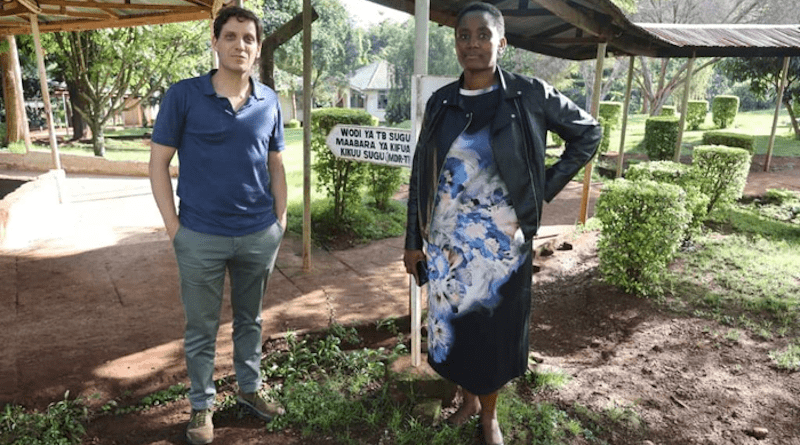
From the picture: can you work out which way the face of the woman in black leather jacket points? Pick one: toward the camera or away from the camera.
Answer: toward the camera

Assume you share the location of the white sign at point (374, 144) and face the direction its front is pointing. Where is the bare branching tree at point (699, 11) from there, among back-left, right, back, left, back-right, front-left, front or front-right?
back-left

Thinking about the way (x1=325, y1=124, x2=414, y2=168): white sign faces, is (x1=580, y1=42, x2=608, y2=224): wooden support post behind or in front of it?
behind

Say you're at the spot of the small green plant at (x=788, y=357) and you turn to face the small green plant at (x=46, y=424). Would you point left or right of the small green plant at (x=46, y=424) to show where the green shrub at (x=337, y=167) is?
right

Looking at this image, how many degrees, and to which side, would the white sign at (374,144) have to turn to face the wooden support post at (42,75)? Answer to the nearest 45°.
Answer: approximately 135° to its right

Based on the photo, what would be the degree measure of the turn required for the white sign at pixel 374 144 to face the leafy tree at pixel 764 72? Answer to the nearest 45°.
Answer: approximately 135° to its left

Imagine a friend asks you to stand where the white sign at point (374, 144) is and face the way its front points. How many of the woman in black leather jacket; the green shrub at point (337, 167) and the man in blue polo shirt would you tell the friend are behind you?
1

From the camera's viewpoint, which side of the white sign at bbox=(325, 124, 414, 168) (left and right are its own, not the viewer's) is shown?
front

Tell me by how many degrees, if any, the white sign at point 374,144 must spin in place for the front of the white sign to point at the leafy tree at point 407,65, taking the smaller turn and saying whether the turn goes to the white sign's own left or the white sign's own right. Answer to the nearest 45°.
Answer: approximately 180°

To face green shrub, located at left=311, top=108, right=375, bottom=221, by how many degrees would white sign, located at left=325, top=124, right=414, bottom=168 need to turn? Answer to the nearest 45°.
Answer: approximately 180°

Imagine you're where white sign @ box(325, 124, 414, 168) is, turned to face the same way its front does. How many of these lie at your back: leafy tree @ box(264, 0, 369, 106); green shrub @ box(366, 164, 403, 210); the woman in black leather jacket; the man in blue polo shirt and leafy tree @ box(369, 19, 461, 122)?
3

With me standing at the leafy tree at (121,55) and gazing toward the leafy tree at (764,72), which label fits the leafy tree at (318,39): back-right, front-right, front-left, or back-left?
front-left

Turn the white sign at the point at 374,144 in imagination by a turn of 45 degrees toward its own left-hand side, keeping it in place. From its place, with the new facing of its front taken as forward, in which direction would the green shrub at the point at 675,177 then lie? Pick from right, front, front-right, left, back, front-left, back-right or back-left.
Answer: left

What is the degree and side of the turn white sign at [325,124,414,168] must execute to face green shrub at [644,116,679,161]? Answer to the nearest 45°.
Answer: approximately 135° to its left

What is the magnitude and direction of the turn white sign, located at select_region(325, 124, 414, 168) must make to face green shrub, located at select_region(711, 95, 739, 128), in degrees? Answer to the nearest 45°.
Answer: approximately 135° to its left

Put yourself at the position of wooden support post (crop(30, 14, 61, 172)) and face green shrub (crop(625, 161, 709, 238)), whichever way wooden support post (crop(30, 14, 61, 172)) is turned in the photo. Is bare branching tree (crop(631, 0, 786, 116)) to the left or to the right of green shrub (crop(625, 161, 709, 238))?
left

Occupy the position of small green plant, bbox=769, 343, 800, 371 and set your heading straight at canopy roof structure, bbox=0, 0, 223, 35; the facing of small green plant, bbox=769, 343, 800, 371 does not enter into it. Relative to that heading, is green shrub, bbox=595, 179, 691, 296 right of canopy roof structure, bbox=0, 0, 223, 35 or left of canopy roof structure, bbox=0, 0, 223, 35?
right

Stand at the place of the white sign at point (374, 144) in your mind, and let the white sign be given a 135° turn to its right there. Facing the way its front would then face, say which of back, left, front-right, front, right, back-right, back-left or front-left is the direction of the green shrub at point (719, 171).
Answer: right

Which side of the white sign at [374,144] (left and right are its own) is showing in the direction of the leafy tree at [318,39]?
back

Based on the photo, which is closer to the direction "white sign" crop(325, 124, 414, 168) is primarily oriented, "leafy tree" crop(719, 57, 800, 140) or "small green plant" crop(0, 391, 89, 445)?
the small green plant
